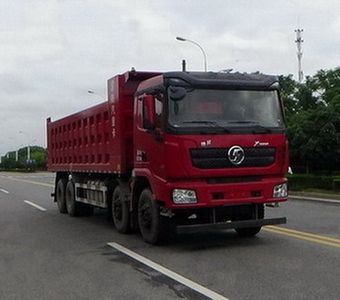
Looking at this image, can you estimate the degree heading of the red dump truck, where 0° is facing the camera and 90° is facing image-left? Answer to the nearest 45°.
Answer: approximately 315°
